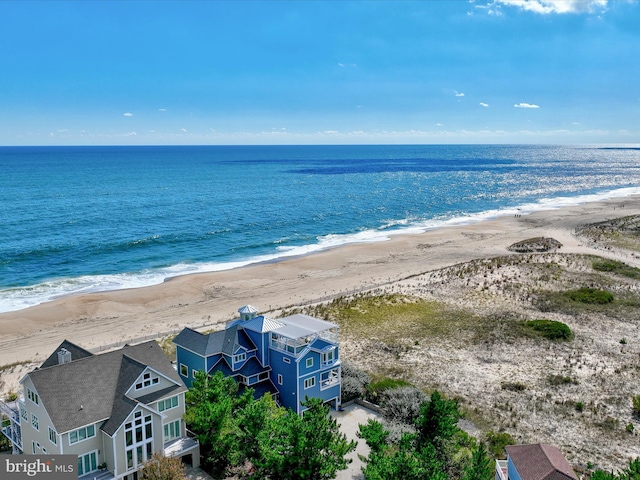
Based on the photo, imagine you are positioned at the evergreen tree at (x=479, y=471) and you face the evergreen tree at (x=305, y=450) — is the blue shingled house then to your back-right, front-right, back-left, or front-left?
front-right

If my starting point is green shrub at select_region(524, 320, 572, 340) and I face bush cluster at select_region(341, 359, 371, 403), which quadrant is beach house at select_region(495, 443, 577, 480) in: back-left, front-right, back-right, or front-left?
front-left

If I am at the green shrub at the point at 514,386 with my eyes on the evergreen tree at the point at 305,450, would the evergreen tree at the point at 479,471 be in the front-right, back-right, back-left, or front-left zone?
front-left

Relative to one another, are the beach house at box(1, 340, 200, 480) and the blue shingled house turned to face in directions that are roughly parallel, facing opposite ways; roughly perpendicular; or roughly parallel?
roughly parallel
